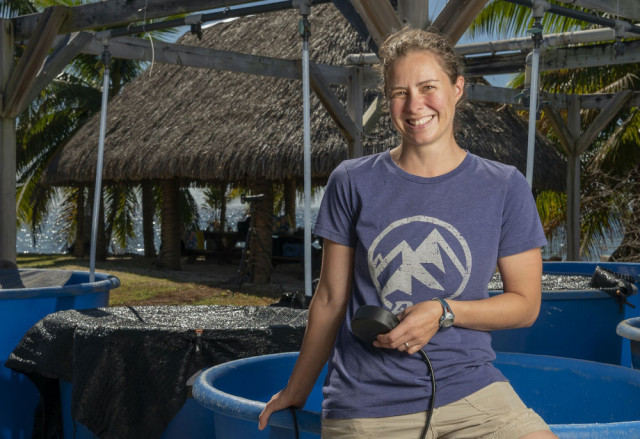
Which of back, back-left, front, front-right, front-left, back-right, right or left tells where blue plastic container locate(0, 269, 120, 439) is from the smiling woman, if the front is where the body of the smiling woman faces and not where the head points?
back-right

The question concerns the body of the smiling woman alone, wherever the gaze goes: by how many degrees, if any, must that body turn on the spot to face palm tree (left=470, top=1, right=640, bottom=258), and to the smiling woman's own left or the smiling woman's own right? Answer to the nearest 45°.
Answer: approximately 180°

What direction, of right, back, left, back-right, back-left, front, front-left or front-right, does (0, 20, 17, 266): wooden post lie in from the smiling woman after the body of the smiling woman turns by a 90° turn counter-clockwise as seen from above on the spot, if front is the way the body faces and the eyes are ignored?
back-left

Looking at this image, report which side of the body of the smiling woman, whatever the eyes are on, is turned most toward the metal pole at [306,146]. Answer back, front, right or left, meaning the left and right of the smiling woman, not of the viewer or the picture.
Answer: back

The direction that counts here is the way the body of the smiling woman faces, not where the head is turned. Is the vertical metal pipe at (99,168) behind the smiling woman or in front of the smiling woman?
behind

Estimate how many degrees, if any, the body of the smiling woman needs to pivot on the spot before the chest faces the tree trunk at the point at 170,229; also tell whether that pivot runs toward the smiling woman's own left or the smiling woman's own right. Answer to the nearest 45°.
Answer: approximately 180°

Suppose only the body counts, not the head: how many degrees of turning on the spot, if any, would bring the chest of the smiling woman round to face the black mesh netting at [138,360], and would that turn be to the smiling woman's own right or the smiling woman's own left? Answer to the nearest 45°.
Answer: approximately 135° to the smiling woman's own right

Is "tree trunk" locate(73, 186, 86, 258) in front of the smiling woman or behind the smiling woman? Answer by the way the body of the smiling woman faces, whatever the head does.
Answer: behind

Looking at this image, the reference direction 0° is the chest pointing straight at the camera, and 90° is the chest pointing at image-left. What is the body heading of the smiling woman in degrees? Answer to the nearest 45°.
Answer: approximately 0°
